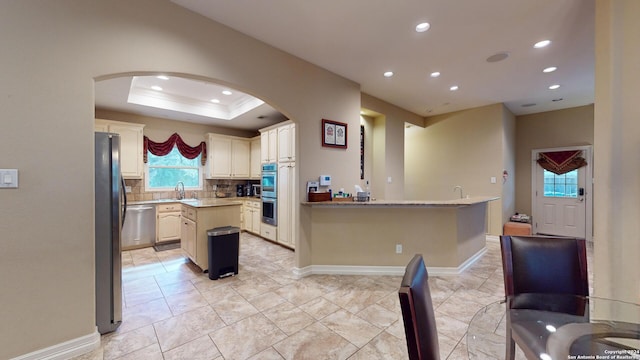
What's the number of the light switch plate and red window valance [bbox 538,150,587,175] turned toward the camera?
2

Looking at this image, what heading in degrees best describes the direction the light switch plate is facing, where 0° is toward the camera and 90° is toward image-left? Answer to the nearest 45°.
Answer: approximately 0°

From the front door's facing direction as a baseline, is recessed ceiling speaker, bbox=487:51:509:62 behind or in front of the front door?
in front

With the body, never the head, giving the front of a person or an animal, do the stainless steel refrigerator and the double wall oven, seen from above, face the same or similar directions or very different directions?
very different directions

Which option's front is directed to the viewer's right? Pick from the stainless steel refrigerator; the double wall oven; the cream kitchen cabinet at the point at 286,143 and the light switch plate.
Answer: the stainless steel refrigerator

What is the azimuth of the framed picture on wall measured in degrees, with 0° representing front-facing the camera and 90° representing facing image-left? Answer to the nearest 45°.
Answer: approximately 315°

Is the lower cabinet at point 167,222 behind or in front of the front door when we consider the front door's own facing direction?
in front

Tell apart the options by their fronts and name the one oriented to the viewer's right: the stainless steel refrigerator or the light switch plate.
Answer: the stainless steel refrigerator

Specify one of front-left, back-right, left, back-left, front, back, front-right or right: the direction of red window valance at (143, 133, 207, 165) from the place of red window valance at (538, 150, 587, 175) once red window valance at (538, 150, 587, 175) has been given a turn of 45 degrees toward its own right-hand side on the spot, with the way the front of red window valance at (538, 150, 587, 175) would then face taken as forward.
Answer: front

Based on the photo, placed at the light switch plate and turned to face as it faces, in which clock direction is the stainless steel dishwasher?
The stainless steel dishwasher is roughly at 7 o'clock from the light switch plate.
